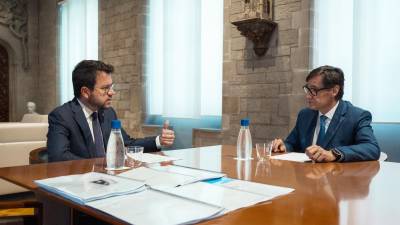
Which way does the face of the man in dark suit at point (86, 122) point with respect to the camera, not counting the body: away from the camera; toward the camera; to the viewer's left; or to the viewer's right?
to the viewer's right

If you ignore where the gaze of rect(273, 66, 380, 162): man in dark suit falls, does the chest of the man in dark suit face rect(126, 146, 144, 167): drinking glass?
yes

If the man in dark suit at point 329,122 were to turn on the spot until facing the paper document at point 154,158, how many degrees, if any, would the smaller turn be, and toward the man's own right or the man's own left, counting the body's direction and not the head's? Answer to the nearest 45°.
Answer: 0° — they already face it
